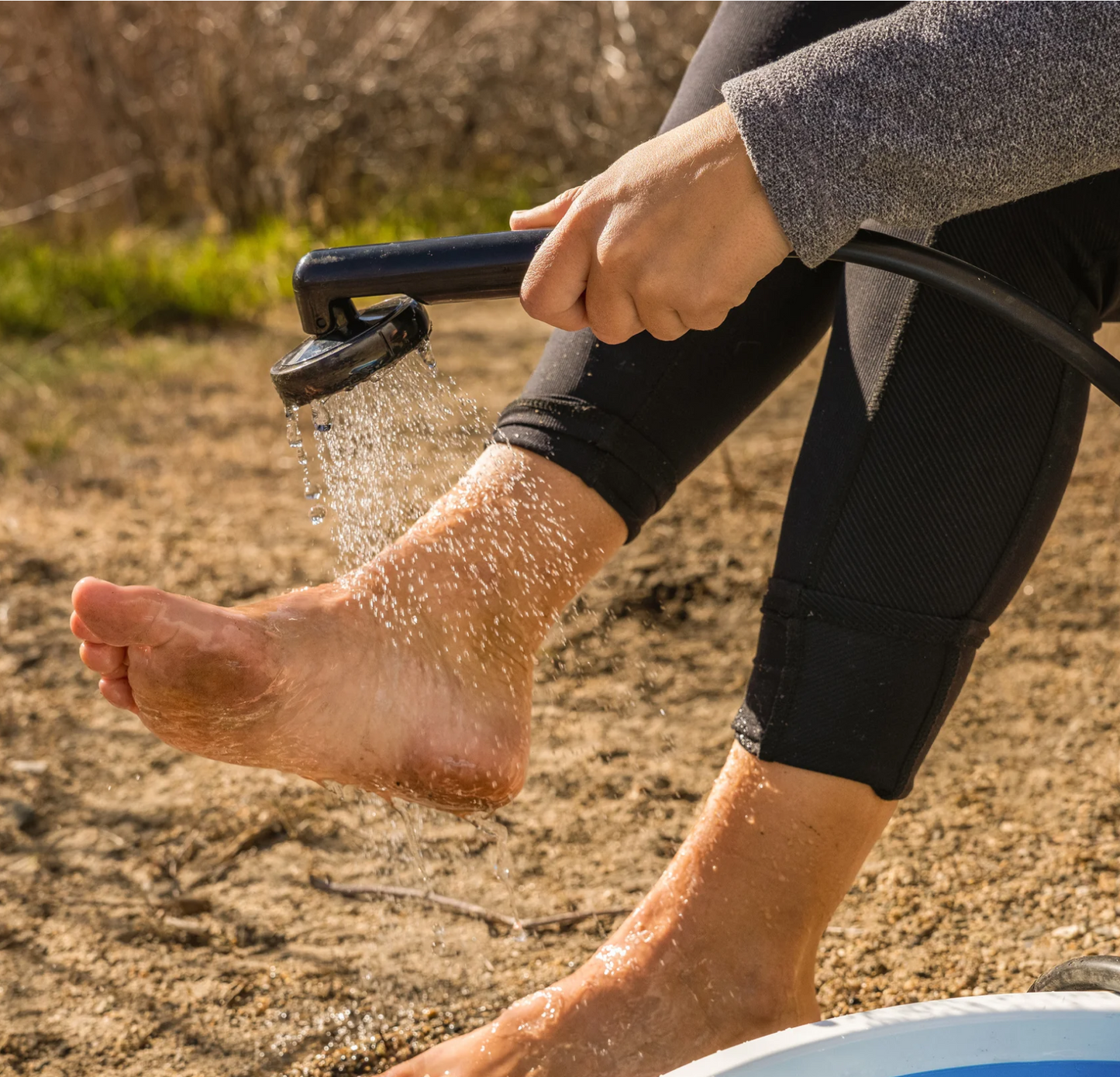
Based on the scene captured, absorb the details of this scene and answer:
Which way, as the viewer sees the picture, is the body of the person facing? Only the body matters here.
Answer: to the viewer's left
